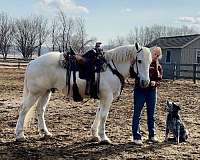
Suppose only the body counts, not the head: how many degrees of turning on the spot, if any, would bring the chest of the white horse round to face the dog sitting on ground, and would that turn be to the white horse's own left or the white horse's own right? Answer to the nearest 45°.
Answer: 0° — it already faces it

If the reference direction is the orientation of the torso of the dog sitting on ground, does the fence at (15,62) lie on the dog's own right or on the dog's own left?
on the dog's own right

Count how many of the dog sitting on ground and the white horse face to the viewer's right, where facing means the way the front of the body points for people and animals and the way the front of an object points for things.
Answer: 1

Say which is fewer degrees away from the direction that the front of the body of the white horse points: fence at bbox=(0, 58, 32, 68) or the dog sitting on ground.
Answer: the dog sitting on ground

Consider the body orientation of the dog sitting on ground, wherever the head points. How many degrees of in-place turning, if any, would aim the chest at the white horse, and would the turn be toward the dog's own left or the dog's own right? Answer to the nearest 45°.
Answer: approximately 45° to the dog's own right

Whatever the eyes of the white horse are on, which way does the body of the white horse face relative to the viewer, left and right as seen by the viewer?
facing to the right of the viewer
